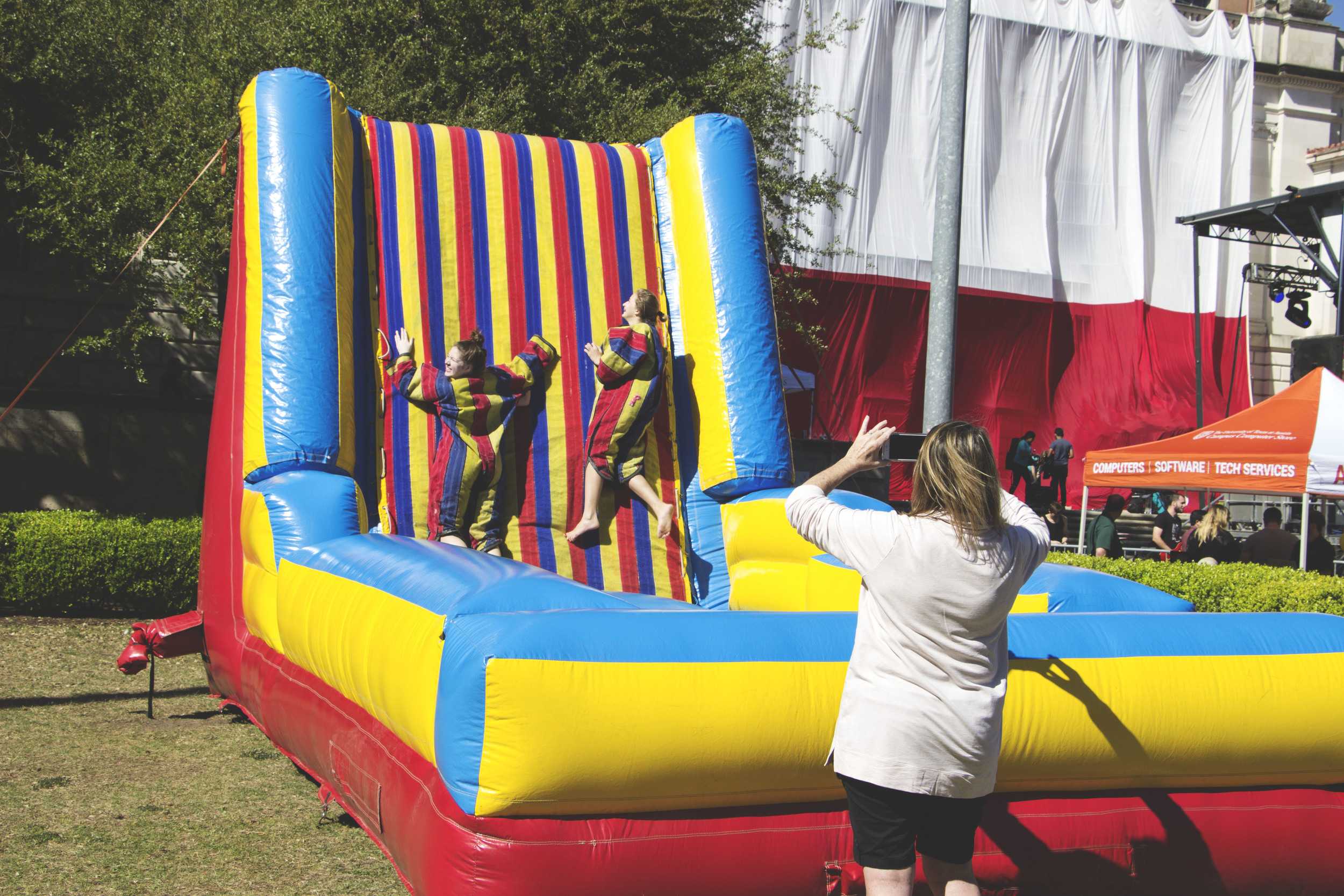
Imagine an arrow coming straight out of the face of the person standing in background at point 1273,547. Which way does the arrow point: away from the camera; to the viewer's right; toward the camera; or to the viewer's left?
away from the camera

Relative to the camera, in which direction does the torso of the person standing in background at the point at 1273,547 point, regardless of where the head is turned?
away from the camera

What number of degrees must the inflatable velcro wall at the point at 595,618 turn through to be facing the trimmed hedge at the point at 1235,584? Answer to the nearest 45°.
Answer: approximately 90° to its left

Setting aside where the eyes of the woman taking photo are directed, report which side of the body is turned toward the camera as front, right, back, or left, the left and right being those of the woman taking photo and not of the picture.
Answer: back

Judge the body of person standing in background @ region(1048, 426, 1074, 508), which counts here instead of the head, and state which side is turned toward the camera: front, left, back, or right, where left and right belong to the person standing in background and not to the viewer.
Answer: back
